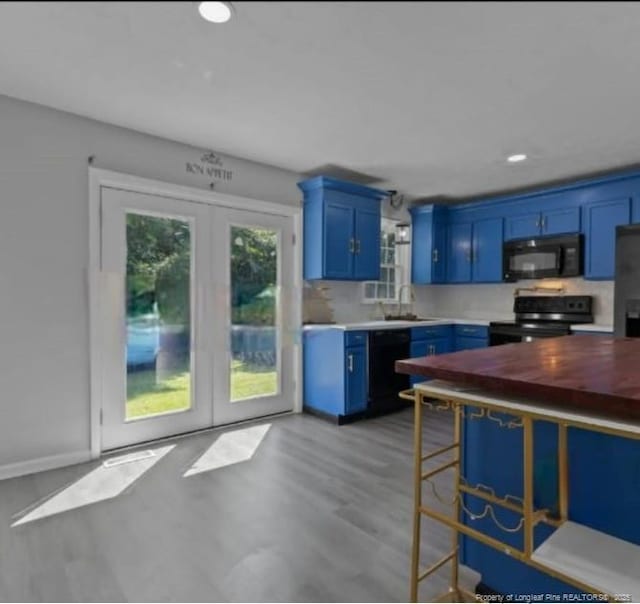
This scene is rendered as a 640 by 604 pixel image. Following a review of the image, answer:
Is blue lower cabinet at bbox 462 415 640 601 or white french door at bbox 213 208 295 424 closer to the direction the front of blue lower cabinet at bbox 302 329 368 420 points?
the blue lower cabinet

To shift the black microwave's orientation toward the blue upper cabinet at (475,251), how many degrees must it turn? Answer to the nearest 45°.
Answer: approximately 135° to its right

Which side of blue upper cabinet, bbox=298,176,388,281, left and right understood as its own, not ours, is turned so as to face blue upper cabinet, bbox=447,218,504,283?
left

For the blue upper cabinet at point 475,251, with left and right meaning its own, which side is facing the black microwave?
left

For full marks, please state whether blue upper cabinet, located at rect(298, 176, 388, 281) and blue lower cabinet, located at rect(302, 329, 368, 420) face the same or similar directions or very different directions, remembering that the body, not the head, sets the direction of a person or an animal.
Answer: same or similar directions

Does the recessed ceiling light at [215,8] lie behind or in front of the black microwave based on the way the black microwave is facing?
in front

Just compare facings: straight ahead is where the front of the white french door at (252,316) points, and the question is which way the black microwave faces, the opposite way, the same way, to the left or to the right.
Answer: to the right

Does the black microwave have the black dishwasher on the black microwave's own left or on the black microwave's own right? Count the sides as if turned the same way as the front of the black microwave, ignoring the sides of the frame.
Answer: on the black microwave's own right

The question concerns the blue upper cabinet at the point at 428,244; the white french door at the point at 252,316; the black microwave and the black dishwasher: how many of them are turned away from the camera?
0

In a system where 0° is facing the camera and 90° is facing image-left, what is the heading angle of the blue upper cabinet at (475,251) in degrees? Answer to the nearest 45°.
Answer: approximately 45°

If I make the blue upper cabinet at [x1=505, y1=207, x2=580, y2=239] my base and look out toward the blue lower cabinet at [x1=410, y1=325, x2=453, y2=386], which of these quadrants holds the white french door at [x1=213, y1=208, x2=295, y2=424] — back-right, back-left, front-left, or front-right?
front-left

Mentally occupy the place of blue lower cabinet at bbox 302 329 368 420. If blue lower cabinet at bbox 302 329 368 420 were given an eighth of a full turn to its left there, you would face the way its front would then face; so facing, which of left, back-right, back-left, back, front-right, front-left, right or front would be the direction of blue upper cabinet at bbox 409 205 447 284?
front-left

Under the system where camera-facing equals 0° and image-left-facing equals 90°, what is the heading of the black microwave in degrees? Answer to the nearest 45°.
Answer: approximately 0°

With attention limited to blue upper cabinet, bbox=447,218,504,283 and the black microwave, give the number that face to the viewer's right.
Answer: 0
